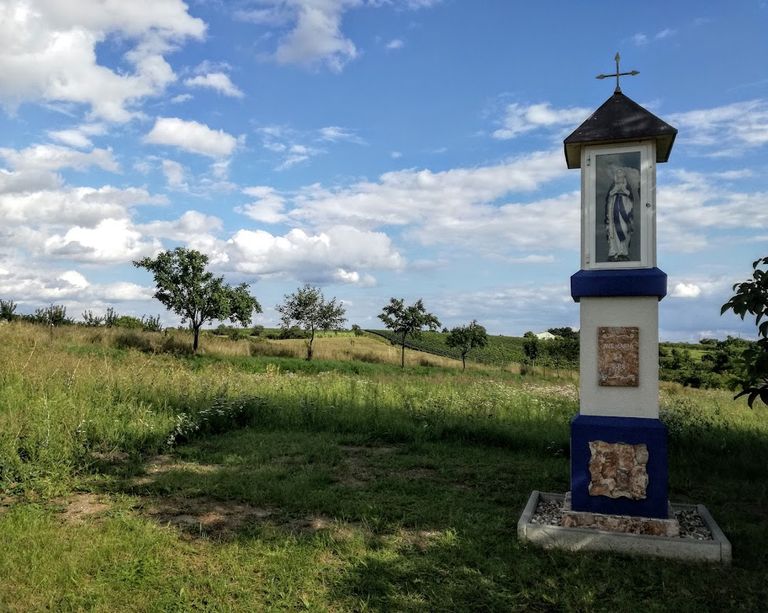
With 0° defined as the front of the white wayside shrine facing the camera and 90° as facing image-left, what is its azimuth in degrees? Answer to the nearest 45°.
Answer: approximately 0°

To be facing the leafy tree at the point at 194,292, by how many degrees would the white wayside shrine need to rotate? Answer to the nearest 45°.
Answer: approximately 135° to its right

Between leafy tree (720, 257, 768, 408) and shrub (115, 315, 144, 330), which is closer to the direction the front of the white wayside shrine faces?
the leafy tree

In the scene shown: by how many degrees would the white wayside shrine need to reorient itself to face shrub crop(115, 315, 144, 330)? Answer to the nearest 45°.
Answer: approximately 135° to its right

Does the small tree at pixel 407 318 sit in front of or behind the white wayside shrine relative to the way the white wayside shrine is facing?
behind

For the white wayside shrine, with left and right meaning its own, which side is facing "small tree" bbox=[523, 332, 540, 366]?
back

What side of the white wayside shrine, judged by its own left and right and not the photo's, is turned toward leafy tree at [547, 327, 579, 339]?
back

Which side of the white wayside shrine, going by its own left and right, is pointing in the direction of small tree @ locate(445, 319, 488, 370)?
back

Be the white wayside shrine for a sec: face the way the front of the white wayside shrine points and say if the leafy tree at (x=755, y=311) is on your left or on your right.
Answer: on your left

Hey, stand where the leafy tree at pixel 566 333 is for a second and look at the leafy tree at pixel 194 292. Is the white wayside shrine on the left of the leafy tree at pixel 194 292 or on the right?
left
